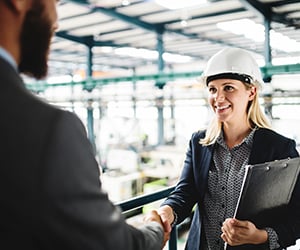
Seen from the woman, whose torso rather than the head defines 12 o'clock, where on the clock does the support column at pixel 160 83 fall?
The support column is roughly at 4 o'clock from the woman.

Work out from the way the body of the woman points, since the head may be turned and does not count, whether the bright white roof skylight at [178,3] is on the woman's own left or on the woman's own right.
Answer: on the woman's own right

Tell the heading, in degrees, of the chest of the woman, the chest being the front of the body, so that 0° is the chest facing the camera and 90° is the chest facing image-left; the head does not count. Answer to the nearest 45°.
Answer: approximately 45°

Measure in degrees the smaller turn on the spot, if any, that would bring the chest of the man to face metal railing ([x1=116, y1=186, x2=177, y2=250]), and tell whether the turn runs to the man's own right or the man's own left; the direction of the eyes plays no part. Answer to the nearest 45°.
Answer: approximately 45° to the man's own left

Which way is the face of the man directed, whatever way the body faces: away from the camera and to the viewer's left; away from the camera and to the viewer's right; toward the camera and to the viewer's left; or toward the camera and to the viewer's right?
away from the camera and to the viewer's right

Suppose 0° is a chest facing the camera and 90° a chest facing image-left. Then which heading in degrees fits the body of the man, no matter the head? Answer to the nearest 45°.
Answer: approximately 225°

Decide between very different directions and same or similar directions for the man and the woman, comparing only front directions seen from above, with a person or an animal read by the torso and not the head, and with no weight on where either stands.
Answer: very different directions
